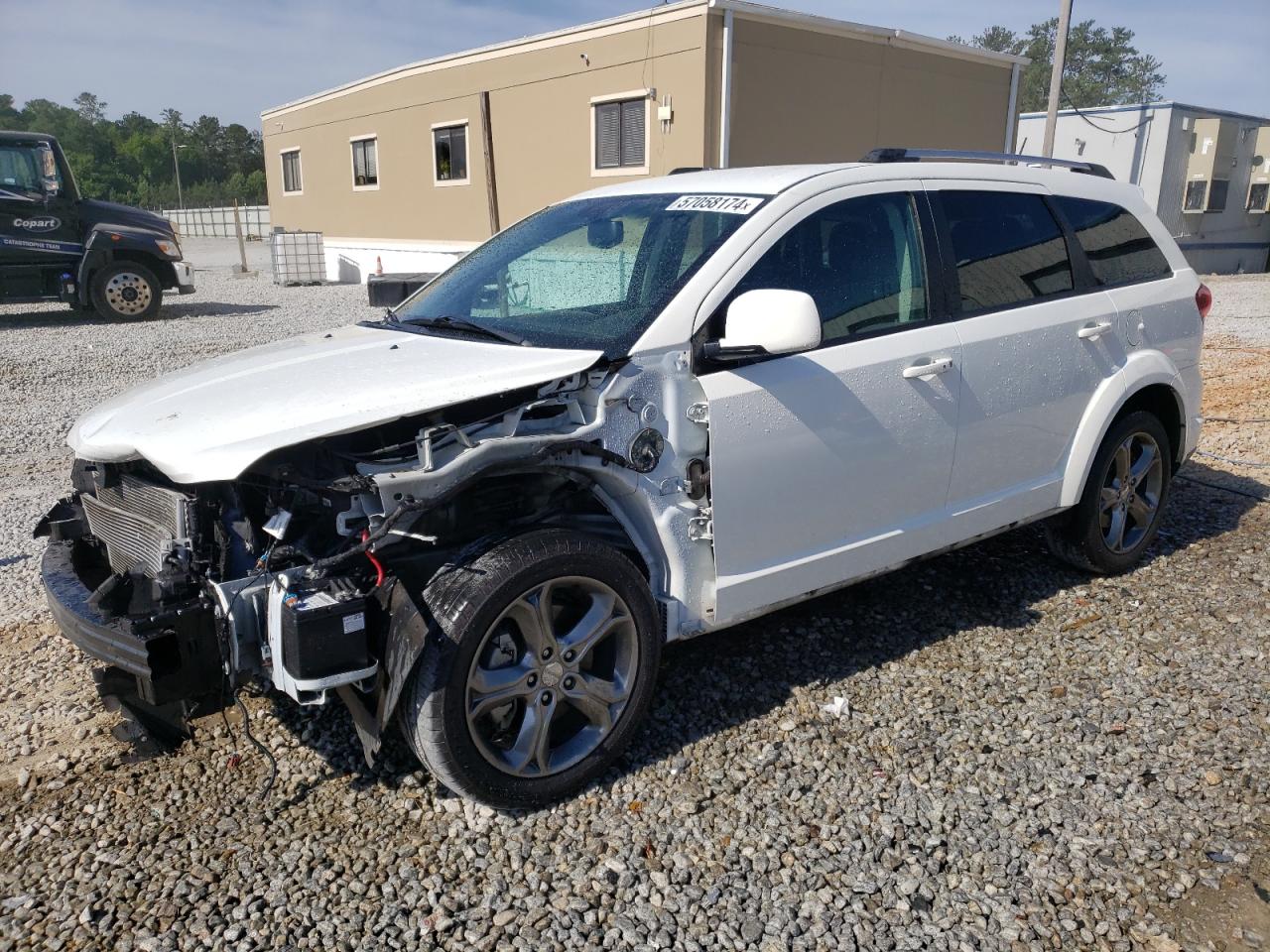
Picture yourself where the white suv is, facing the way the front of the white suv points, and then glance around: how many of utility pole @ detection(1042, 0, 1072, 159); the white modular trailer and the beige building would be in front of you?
0

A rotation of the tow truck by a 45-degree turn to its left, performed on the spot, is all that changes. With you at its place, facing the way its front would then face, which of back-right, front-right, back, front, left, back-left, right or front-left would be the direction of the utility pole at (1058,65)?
front-right

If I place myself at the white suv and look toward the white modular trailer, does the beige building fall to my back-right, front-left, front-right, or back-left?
front-left

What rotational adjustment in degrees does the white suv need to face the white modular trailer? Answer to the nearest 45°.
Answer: approximately 180°

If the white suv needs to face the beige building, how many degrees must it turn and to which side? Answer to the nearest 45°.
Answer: approximately 135° to its right

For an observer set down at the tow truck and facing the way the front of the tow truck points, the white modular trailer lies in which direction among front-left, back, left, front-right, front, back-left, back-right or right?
front

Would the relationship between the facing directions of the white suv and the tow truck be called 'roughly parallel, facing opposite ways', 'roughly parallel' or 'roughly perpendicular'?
roughly parallel, facing opposite ways

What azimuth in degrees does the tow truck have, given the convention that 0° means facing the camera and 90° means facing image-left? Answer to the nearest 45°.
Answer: approximately 270°

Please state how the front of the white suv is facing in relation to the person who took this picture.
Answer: facing the viewer and to the left of the viewer

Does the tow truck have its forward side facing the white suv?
no

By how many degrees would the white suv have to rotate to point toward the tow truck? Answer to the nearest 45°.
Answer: approximately 90° to its right

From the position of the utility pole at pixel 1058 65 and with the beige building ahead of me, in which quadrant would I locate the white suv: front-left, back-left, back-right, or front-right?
front-left

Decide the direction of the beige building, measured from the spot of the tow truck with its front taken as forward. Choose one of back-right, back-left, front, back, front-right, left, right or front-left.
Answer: front

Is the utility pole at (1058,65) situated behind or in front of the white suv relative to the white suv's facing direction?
behind

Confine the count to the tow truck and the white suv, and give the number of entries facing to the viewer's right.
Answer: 1
